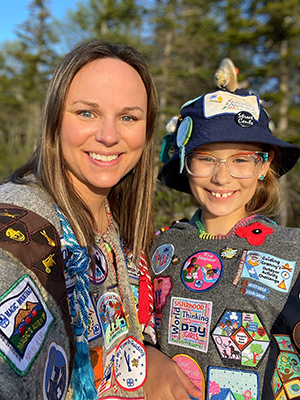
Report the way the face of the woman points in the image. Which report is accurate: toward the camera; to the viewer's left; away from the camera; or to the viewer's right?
toward the camera

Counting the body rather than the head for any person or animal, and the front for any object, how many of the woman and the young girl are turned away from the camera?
0

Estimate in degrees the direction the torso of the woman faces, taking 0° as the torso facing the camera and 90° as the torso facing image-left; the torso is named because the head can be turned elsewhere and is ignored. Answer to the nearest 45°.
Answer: approximately 315°

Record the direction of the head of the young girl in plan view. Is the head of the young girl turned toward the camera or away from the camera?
toward the camera

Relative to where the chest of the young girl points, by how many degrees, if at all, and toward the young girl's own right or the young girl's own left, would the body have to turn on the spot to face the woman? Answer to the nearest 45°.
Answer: approximately 45° to the young girl's own right

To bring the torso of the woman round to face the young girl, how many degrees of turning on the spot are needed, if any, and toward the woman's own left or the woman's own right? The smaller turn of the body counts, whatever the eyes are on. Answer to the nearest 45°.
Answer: approximately 45° to the woman's own left

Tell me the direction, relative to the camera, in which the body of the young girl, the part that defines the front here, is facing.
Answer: toward the camera
